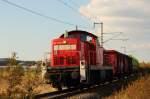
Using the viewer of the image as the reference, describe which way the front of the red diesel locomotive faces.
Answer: facing the viewer and to the left of the viewer
